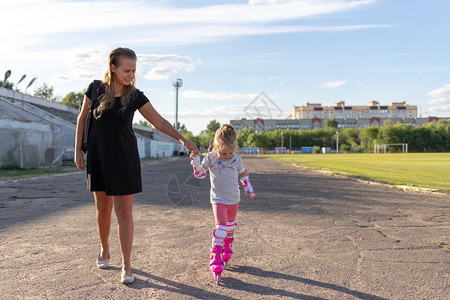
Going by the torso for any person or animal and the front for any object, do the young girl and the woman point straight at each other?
no

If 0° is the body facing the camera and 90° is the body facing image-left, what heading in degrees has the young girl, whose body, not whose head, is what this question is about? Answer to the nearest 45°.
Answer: approximately 0°

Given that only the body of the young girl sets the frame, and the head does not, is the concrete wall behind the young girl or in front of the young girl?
behind

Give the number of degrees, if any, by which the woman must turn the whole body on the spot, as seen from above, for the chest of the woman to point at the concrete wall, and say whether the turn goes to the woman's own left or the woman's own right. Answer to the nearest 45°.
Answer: approximately 180°

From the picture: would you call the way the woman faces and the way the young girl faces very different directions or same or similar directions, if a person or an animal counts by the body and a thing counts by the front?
same or similar directions

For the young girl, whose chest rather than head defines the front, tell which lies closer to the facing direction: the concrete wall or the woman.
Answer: the woman

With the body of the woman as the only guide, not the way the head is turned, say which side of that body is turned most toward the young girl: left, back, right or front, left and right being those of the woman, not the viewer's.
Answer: left

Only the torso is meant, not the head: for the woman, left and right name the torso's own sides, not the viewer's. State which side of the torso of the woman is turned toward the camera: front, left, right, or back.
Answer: front

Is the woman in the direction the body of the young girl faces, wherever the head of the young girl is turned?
no

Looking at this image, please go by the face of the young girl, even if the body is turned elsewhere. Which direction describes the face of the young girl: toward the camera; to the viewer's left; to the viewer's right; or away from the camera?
toward the camera

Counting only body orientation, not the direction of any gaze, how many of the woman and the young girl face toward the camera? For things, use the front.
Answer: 2

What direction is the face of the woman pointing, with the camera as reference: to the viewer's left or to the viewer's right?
to the viewer's right
